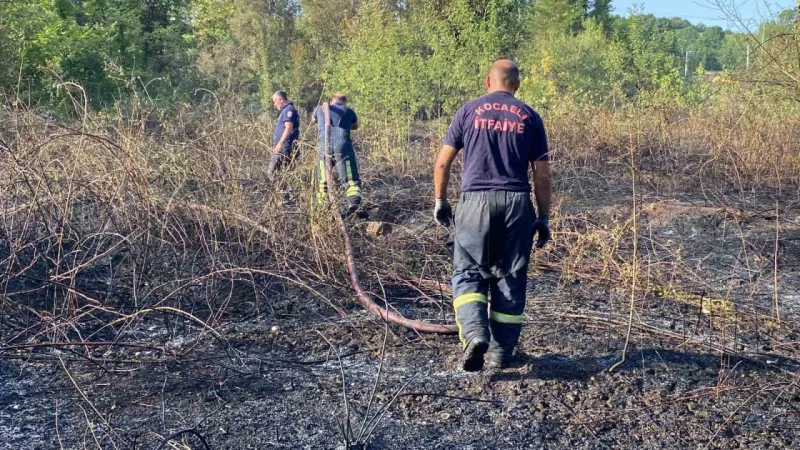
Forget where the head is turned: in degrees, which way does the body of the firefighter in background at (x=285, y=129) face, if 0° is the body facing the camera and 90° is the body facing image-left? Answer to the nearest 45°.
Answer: approximately 90°

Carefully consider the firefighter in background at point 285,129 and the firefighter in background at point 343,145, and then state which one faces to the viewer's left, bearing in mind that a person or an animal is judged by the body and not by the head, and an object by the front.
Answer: the firefighter in background at point 285,129

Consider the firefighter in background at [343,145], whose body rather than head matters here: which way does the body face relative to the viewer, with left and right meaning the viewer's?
facing away from the viewer

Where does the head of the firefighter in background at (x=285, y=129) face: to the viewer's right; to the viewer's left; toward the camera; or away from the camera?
to the viewer's left

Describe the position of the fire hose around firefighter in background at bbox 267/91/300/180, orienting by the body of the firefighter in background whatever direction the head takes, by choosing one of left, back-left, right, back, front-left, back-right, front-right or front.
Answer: left

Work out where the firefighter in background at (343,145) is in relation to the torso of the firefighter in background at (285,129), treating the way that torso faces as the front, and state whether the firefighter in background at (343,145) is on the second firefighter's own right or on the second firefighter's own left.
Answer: on the second firefighter's own left

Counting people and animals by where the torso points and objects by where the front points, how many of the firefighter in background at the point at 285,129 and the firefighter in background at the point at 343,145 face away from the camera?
1

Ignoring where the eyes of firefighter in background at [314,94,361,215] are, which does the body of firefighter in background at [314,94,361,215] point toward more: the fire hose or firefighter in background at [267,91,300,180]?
the firefighter in background

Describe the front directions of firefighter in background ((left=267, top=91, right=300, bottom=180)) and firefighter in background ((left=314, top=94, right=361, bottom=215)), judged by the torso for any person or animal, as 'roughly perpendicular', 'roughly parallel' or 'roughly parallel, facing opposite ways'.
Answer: roughly perpendicular

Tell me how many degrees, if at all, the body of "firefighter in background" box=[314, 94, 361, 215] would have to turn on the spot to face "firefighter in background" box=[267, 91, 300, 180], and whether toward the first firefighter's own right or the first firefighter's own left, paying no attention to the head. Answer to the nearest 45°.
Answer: approximately 45° to the first firefighter's own left
